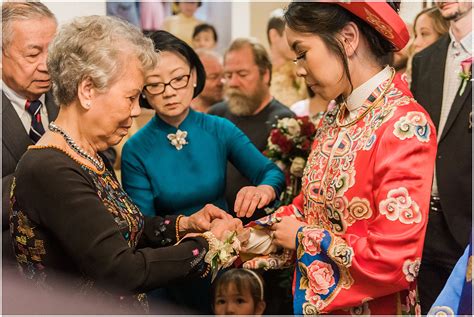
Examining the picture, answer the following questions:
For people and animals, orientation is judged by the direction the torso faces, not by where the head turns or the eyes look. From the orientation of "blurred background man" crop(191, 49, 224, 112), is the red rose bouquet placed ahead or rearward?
ahead

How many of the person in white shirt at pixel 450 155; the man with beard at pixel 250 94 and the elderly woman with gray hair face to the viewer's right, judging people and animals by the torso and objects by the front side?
1

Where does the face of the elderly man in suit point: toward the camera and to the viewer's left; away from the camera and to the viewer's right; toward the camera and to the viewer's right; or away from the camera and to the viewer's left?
toward the camera and to the viewer's right

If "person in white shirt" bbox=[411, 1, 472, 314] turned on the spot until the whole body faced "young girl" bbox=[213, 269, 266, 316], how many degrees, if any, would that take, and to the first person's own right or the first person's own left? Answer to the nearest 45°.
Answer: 0° — they already face them

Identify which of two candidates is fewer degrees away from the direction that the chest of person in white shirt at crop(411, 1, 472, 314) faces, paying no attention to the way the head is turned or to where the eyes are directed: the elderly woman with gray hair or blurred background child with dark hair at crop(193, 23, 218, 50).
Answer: the elderly woman with gray hair

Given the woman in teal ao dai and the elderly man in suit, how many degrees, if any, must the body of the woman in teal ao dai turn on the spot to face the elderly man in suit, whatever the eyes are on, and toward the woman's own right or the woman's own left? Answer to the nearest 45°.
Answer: approximately 90° to the woman's own right

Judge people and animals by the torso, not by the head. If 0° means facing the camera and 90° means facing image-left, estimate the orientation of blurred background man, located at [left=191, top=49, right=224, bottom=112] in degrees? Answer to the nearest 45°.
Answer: approximately 315°

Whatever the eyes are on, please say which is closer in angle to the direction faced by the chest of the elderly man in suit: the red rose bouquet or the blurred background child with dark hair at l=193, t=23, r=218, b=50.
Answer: the red rose bouquet

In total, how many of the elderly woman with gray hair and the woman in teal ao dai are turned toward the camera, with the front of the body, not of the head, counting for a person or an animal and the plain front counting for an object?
1

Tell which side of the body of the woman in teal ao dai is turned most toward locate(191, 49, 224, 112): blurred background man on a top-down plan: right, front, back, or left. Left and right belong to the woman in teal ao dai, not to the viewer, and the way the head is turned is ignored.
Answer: back

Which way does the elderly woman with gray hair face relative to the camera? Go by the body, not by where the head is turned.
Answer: to the viewer's right

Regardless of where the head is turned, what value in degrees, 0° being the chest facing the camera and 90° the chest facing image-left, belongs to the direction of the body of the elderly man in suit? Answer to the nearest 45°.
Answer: approximately 315°

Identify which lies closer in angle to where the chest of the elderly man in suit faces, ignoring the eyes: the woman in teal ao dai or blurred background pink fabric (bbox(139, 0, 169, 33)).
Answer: the woman in teal ao dai

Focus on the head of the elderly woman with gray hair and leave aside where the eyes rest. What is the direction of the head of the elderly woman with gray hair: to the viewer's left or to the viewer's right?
to the viewer's right

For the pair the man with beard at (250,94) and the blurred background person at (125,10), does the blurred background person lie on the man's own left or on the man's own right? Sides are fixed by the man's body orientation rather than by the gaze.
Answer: on the man's own right

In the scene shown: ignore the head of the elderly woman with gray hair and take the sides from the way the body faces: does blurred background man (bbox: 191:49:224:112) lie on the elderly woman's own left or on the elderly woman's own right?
on the elderly woman's own left
